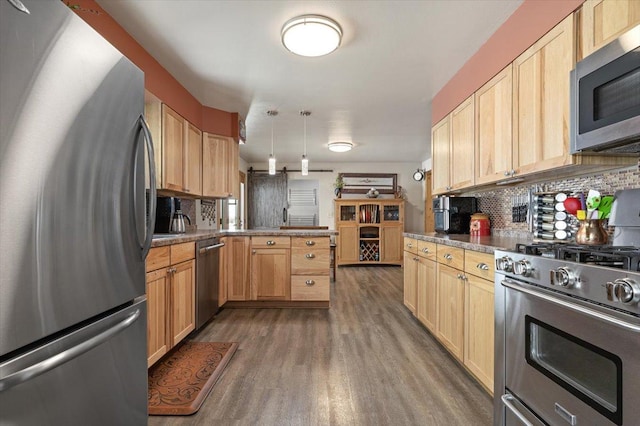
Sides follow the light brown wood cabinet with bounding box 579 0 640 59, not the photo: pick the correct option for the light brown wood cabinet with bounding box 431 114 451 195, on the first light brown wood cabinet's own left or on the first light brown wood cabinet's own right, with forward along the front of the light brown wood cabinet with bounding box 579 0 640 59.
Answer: on the first light brown wood cabinet's own right

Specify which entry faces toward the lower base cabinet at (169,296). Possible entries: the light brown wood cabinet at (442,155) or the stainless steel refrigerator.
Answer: the light brown wood cabinet

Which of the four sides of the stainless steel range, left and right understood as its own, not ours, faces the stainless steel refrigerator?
front

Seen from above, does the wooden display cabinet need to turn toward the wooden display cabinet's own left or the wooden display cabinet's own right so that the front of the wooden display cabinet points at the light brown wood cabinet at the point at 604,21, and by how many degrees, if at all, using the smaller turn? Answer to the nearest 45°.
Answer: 0° — it already faces it

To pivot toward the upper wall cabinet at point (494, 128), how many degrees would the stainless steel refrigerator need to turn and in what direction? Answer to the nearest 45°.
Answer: approximately 45° to its left

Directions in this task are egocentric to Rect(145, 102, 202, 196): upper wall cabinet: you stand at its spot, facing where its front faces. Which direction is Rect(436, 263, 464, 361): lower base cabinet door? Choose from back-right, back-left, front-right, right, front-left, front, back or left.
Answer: front

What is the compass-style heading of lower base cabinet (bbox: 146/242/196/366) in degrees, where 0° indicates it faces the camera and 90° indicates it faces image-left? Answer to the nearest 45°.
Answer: approximately 315°

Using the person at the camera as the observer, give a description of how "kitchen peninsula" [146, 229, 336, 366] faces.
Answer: facing the viewer

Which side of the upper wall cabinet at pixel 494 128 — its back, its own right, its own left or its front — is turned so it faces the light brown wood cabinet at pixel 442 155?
right

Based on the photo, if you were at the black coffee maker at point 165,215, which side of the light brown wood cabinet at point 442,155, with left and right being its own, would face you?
front

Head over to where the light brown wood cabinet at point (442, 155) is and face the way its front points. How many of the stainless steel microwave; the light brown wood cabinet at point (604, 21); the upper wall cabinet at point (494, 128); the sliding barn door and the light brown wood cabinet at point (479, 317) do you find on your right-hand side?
1

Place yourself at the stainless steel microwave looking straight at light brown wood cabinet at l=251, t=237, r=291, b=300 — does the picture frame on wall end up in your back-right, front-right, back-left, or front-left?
front-right
